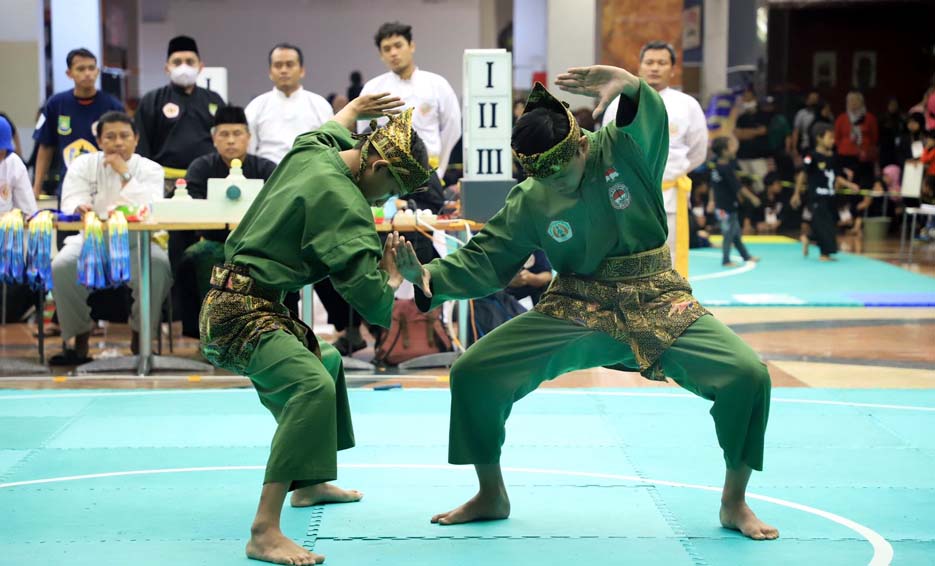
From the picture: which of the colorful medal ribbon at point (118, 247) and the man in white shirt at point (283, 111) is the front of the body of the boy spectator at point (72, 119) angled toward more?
the colorful medal ribbon

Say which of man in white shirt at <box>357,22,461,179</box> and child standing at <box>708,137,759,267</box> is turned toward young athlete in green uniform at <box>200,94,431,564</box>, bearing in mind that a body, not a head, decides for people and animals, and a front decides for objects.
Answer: the man in white shirt

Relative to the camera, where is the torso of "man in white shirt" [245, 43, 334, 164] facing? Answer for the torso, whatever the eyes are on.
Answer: toward the camera

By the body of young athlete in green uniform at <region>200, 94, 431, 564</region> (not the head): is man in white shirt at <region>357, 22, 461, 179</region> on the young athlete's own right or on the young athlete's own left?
on the young athlete's own left

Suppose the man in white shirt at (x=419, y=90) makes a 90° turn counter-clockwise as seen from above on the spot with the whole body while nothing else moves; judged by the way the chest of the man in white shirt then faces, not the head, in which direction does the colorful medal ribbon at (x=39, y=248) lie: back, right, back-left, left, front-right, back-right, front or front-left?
back-right

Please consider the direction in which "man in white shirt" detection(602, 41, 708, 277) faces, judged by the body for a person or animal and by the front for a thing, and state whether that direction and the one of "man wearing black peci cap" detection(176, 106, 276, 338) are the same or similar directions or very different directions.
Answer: same or similar directions

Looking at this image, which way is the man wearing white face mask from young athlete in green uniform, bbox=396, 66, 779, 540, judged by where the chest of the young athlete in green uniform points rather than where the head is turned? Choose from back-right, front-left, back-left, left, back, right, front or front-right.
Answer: back-right

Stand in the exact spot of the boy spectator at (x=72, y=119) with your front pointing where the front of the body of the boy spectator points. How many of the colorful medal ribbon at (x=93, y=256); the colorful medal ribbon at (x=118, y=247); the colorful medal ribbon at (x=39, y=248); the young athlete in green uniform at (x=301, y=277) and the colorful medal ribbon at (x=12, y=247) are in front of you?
5

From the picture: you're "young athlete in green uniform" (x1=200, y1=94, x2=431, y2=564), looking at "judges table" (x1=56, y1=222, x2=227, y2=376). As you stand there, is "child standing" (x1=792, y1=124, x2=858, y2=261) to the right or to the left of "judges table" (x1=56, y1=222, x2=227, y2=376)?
right

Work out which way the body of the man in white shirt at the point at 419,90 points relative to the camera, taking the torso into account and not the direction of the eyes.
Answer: toward the camera

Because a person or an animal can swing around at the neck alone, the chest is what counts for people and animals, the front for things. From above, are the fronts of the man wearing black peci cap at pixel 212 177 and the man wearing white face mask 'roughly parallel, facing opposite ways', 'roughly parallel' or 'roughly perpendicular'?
roughly parallel

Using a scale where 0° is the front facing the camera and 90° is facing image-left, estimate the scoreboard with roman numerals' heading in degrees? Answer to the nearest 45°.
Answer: approximately 0°

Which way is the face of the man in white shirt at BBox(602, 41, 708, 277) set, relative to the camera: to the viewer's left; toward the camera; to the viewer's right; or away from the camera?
toward the camera

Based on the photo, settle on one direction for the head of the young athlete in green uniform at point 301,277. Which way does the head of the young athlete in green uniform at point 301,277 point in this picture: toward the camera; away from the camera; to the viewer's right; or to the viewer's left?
to the viewer's right

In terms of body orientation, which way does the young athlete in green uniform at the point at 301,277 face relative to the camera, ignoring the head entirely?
to the viewer's right

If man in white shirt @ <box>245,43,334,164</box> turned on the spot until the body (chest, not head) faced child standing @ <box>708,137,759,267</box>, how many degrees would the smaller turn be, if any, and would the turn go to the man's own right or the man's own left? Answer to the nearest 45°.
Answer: approximately 135° to the man's own left

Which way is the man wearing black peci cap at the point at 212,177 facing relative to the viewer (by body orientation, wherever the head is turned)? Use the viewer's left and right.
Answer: facing the viewer

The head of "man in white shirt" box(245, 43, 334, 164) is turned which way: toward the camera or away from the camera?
toward the camera
